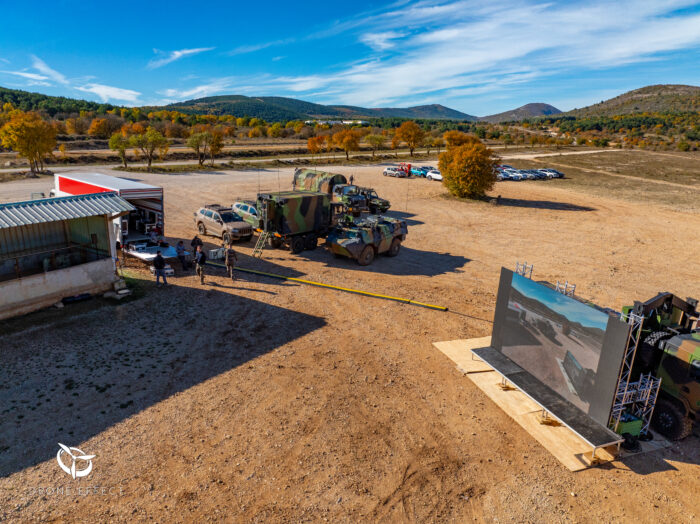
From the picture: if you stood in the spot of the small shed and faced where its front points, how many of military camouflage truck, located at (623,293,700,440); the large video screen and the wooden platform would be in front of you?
3

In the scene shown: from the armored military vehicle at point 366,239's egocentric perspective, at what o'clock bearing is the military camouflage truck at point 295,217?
The military camouflage truck is roughly at 2 o'clock from the armored military vehicle.

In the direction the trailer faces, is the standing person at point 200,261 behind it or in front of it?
behind

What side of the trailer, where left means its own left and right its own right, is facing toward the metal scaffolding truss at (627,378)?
back

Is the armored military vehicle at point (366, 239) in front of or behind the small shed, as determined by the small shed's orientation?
in front

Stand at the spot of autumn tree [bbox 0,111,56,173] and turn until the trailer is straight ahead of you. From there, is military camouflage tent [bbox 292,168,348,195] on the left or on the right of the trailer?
left

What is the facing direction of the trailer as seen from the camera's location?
facing away from the viewer and to the left of the viewer

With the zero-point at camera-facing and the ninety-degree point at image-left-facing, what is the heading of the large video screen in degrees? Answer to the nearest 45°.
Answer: approximately 45°

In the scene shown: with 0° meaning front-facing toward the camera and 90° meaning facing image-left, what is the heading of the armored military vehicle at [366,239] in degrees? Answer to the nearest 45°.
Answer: approximately 45°
